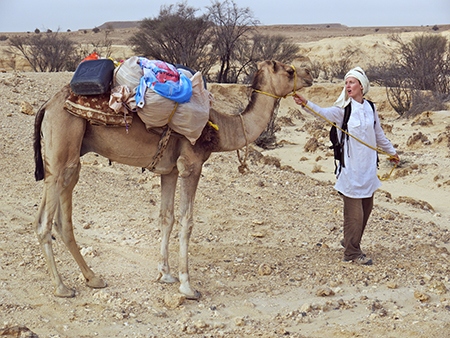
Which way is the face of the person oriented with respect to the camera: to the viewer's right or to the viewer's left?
to the viewer's left

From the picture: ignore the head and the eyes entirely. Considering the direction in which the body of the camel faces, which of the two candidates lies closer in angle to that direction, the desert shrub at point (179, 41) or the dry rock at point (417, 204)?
the dry rock

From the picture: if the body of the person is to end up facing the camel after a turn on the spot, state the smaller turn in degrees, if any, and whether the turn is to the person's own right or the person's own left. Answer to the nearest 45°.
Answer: approximately 90° to the person's own right

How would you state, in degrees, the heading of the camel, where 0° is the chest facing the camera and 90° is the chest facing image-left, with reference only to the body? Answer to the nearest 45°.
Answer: approximately 270°

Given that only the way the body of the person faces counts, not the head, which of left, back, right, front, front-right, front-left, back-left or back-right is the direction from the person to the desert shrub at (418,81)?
back-left

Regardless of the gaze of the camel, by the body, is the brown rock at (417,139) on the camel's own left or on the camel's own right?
on the camel's own left
